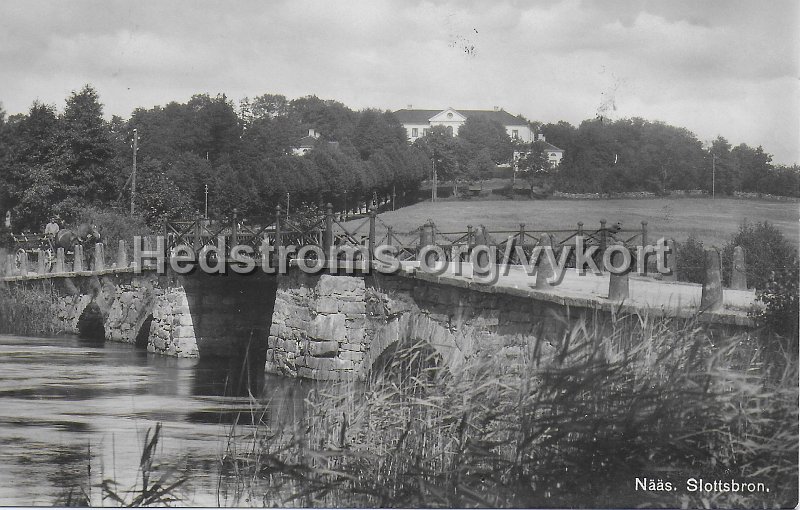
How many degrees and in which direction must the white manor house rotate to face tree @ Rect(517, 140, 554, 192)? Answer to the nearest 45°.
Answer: approximately 45° to its left

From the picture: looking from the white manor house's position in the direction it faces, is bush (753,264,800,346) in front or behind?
in front

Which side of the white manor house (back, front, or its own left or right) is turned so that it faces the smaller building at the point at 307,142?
right

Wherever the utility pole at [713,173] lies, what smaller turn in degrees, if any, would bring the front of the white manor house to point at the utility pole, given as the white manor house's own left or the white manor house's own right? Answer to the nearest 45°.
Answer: approximately 45° to the white manor house's own left

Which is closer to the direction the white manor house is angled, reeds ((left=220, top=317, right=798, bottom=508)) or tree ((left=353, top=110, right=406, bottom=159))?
the reeds

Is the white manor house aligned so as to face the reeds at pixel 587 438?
yes

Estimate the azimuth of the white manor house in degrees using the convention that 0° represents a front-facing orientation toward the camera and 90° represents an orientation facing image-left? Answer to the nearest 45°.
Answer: approximately 0°
